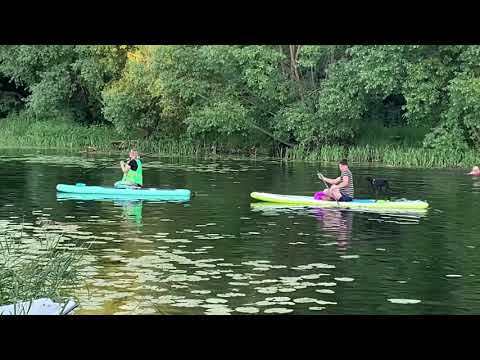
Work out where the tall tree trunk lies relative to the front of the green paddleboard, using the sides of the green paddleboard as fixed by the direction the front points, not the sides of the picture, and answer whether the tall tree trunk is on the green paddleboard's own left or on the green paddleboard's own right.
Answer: on the green paddleboard's own right

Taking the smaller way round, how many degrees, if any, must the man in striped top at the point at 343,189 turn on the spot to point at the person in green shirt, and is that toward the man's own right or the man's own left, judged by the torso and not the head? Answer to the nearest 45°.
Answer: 0° — they already face them

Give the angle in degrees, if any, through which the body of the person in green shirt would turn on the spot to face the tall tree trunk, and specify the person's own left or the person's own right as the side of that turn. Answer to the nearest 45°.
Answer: approximately 135° to the person's own right

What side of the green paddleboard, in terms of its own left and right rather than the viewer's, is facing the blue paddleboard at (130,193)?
front

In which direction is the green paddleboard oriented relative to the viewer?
to the viewer's left

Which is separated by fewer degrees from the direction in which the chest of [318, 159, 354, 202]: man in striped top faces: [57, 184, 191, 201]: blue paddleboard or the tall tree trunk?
the blue paddleboard

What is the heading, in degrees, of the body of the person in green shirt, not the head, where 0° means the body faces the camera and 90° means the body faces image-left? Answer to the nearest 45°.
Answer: approximately 90°

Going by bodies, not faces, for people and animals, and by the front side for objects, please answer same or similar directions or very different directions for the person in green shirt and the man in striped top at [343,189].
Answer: same or similar directions

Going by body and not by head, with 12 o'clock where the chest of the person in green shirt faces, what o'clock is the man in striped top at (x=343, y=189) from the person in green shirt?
The man in striped top is roughly at 7 o'clock from the person in green shirt.

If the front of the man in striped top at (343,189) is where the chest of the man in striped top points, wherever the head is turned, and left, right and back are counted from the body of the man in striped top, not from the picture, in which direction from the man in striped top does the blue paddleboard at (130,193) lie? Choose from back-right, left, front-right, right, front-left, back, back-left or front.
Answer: front

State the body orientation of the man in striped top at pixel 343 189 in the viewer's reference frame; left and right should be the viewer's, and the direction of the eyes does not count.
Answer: facing to the left of the viewer
